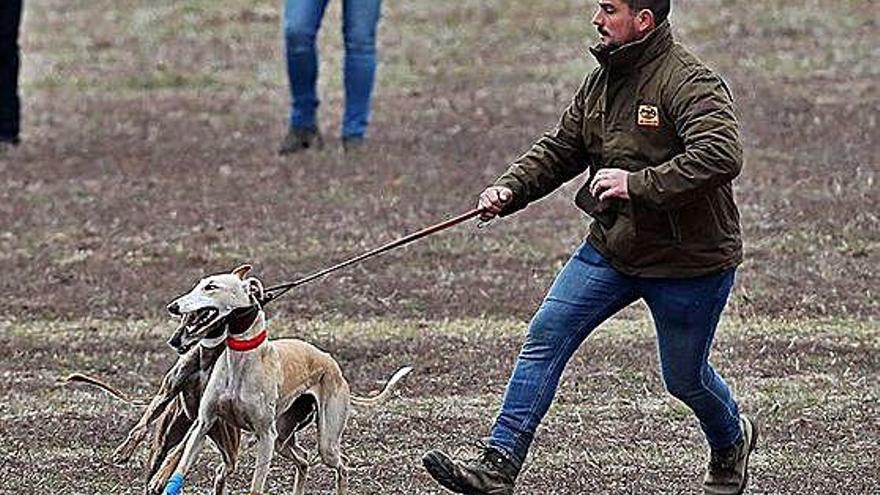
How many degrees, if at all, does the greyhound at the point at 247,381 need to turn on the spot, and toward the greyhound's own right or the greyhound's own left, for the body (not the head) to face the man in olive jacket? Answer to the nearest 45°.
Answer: approximately 135° to the greyhound's own left

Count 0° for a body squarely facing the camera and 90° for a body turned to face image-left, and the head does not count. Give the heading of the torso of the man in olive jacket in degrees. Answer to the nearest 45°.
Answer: approximately 45°

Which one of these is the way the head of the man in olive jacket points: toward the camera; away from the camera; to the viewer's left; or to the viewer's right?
to the viewer's left
